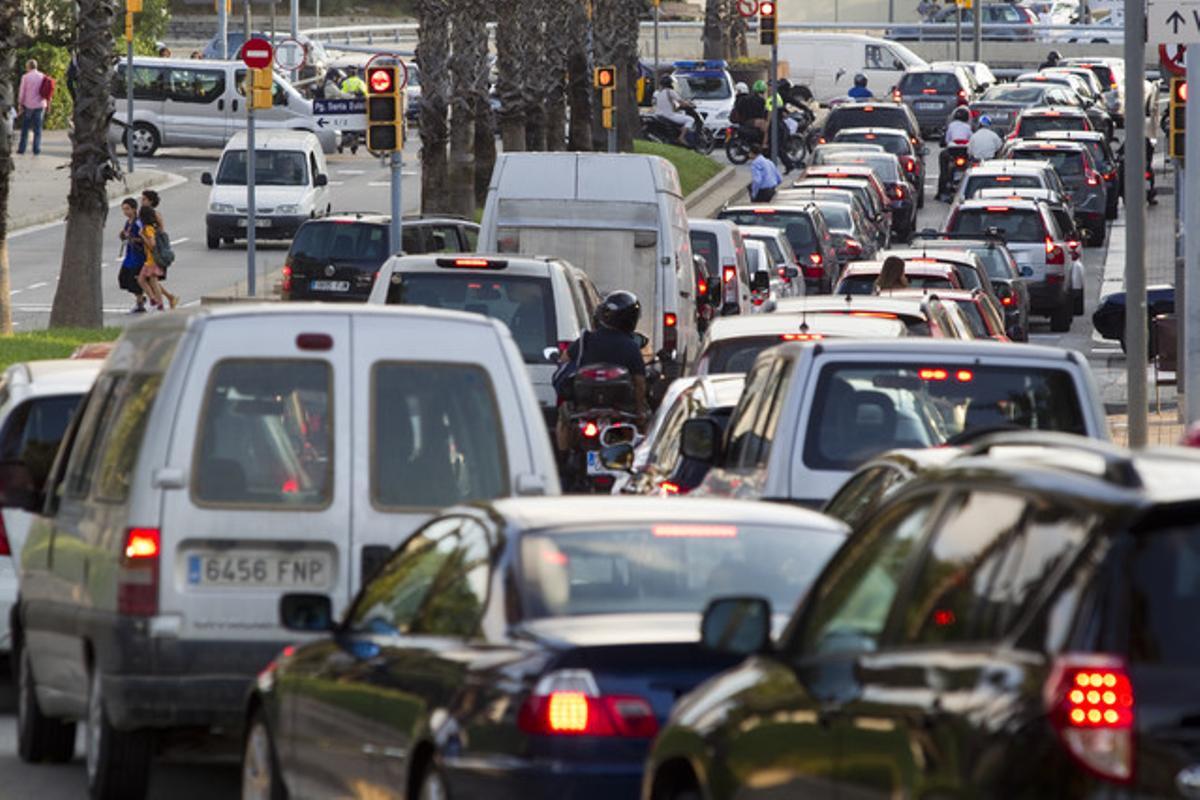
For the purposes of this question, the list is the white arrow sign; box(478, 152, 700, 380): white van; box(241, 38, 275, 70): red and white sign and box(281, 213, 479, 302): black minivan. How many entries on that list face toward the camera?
2

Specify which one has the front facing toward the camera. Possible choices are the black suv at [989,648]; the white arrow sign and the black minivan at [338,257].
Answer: the white arrow sign

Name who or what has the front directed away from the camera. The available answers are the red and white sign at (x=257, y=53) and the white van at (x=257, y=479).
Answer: the white van

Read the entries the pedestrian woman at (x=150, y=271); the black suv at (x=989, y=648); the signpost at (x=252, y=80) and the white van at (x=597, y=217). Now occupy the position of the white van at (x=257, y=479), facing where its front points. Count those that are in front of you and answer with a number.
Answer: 3

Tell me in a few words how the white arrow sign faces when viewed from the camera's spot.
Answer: facing the viewer

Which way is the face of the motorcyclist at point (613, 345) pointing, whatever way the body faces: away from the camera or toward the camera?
away from the camera

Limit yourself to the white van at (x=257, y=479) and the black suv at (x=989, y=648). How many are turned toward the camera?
0

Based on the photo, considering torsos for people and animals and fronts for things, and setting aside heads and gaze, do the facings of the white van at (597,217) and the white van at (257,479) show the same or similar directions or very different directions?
same or similar directions

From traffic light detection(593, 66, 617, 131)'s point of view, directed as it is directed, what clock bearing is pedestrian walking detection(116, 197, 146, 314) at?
The pedestrian walking is roughly at 1 o'clock from the traffic light.

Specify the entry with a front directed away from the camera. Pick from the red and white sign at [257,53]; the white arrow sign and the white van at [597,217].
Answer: the white van

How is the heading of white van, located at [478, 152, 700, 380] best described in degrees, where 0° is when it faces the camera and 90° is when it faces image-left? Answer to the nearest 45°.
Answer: approximately 180°

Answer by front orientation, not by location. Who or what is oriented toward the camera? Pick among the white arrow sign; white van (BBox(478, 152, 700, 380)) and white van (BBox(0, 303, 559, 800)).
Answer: the white arrow sign

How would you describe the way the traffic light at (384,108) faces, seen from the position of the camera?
facing the viewer

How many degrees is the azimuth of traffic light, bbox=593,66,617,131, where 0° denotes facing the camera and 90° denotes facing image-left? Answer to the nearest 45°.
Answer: approximately 0°

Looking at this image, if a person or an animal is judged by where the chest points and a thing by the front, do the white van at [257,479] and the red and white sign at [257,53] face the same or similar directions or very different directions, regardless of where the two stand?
very different directions

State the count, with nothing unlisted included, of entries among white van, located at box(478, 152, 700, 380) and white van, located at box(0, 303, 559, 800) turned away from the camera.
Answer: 2

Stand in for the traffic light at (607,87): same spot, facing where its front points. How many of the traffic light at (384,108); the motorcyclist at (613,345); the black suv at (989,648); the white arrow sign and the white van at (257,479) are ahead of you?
5

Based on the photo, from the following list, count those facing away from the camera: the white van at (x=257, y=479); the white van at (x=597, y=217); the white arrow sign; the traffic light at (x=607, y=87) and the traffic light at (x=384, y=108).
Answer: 2

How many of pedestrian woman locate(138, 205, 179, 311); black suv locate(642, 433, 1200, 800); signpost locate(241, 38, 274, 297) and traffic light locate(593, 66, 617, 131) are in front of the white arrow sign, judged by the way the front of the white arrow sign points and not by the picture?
1

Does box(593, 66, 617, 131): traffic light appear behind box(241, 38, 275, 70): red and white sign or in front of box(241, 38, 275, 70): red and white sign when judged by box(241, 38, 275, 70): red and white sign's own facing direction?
behind

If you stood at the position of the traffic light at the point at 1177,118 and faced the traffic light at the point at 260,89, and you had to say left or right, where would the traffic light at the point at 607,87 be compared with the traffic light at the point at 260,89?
right

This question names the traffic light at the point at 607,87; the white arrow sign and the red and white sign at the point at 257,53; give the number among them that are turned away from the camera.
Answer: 0

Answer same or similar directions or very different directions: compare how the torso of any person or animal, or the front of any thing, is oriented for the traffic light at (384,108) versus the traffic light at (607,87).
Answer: same or similar directions

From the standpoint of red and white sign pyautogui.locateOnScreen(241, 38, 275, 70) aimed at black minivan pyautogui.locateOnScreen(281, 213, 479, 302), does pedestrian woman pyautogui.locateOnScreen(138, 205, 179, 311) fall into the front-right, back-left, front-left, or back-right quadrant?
back-right
